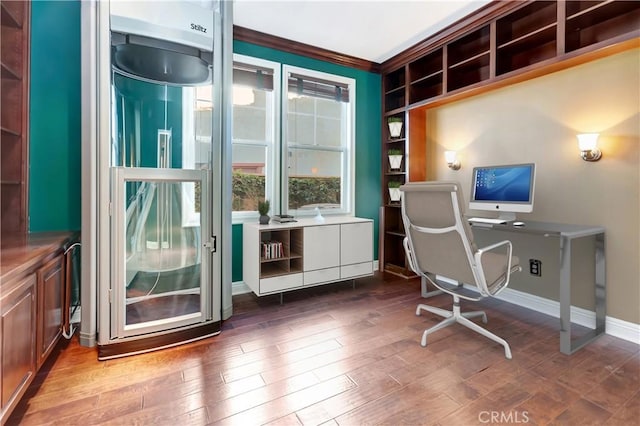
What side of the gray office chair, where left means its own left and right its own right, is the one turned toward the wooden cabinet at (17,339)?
back

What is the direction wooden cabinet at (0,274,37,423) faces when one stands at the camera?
facing to the right of the viewer

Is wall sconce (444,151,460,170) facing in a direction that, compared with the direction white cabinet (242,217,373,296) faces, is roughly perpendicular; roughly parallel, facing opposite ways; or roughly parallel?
roughly perpendicular

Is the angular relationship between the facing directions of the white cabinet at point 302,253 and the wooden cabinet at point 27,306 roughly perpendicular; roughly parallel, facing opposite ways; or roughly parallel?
roughly perpendicular

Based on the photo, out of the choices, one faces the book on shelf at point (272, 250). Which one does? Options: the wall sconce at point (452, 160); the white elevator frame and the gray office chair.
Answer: the wall sconce

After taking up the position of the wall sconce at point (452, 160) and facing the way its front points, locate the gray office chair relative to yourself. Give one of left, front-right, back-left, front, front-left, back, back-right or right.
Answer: front-left

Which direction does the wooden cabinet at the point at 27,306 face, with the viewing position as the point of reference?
facing to the right of the viewer

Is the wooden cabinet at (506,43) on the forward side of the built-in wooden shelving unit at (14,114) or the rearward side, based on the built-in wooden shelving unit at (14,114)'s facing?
on the forward side

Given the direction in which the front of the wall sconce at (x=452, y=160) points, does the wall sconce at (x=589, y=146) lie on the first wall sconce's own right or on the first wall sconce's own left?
on the first wall sconce's own left

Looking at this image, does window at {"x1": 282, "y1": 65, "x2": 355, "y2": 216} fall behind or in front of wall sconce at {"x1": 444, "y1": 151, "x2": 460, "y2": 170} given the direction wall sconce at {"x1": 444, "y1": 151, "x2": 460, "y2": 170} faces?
in front

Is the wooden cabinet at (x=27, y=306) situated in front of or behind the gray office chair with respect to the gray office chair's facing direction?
behind
